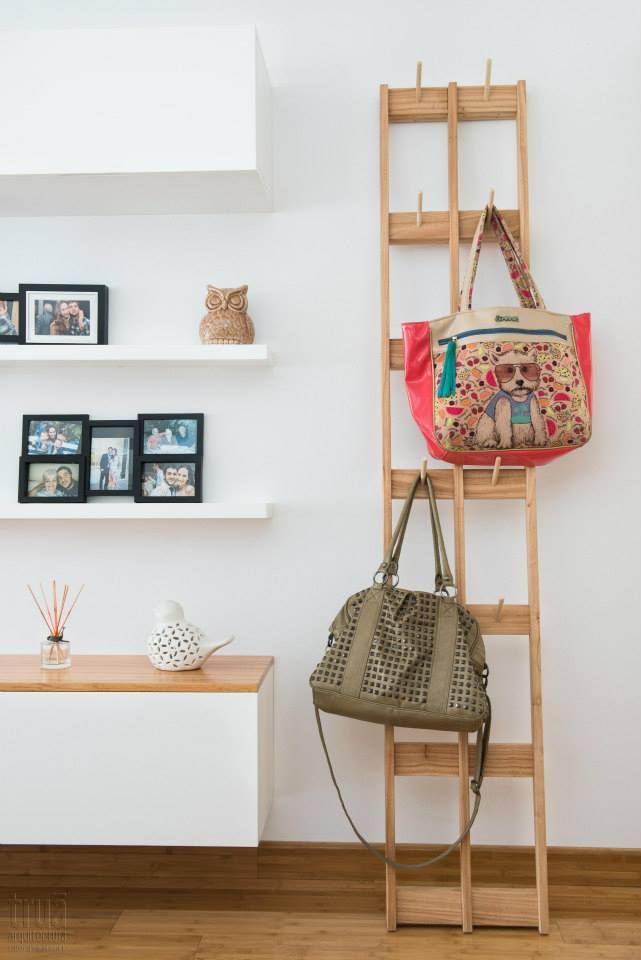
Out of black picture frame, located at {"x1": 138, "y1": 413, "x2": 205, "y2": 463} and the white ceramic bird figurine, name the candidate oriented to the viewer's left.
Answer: the white ceramic bird figurine

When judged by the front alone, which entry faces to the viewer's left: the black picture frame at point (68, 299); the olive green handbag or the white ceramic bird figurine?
the white ceramic bird figurine

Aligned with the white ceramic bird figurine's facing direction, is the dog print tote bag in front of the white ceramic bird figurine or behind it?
behind

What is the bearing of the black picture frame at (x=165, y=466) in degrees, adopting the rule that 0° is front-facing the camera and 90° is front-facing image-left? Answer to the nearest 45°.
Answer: approximately 0°
